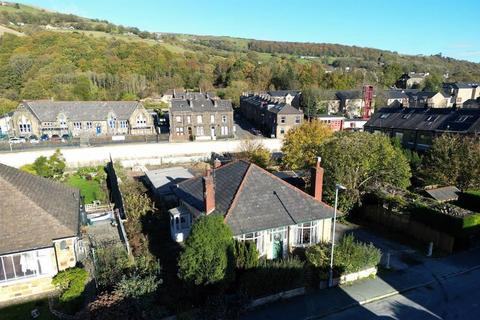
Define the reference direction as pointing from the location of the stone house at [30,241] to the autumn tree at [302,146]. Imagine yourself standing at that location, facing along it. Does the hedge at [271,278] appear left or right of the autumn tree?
right

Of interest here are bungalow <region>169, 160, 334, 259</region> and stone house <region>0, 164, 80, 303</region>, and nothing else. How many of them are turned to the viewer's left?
0

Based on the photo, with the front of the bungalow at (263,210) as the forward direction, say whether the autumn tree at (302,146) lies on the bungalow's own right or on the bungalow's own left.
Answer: on the bungalow's own left

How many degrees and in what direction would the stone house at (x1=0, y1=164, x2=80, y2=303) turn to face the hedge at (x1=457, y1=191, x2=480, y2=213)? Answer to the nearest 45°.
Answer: approximately 90° to its left

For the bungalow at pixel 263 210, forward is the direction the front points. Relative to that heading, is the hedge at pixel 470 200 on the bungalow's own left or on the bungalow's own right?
on the bungalow's own left

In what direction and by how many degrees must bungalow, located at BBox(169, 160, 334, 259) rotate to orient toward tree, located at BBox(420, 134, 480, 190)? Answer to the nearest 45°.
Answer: approximately 90° to its left

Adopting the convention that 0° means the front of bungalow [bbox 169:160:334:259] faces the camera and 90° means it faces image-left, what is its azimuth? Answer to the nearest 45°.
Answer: approximately 315°

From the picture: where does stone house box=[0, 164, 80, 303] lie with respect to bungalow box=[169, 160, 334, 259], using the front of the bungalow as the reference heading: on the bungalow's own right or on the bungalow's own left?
on the bungalow's own right

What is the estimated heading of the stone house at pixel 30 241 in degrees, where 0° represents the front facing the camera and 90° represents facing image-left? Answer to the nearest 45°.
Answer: approximately 0°

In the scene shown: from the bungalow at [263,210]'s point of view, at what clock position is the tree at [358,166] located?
The tree is roughly at 9 o'clock from the bungalow.

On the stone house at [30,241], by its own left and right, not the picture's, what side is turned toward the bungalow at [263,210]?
left

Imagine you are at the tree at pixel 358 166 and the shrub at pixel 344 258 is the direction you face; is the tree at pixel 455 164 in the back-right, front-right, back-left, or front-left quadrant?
back-left

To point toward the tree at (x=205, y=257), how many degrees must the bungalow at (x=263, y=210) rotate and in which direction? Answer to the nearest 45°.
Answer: approximately 90° to its right
